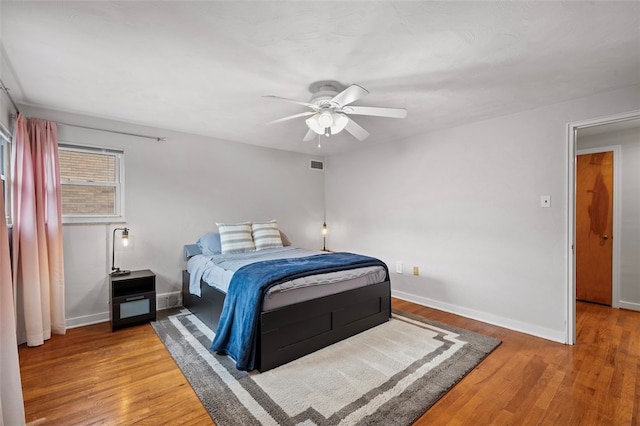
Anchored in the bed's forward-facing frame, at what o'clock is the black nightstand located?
The black nightstand is roughly at 5 o'clock from the bed.

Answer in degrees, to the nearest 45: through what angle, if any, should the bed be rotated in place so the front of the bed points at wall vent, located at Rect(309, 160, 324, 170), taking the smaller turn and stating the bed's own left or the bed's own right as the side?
approximately 135° to the bed's own left

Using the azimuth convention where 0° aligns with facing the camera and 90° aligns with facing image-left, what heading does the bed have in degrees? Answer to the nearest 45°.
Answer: approximately 315°

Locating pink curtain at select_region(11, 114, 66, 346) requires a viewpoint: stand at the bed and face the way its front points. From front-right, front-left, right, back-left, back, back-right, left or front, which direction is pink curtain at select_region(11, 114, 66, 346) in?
back-right

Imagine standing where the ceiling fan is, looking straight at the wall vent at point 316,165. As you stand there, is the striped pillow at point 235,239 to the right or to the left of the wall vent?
left

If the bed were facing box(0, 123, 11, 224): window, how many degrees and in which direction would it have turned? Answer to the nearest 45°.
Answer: approximately 135° to its right
